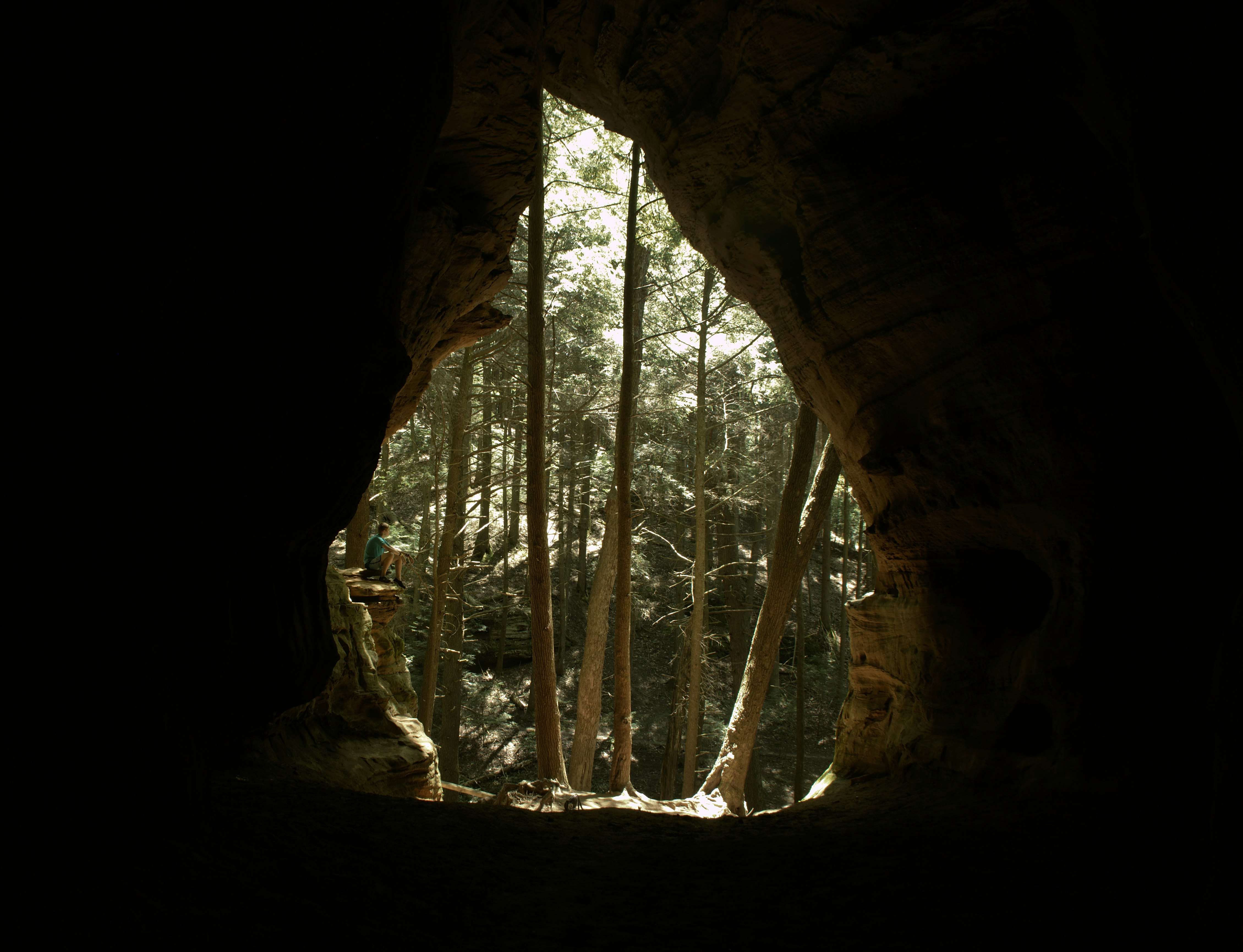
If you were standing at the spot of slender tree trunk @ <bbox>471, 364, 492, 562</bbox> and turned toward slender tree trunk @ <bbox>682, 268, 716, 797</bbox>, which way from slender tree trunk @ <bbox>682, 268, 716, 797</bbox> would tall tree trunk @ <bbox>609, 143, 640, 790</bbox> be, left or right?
right

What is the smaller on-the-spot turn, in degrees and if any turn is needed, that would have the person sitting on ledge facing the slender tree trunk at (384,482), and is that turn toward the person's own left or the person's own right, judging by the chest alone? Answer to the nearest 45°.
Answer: approximately 90° to the person's own left

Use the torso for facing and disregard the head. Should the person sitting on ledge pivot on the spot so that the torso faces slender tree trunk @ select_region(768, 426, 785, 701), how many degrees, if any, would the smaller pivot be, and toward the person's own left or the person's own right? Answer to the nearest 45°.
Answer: approximately 45° to the person's own left

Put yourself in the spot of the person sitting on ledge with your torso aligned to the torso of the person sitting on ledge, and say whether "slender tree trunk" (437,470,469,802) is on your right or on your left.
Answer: on your left

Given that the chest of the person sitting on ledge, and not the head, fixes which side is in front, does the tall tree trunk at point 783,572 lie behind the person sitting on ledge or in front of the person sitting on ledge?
in front

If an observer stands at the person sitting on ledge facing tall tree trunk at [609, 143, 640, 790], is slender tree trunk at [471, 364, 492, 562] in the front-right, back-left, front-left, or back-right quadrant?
front-left

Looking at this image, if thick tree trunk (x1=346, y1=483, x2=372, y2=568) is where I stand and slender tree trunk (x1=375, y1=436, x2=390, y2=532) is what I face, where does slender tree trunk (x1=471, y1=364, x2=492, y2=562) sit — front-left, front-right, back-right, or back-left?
front-right

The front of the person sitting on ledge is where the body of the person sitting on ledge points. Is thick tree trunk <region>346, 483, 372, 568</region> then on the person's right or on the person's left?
on the person's left

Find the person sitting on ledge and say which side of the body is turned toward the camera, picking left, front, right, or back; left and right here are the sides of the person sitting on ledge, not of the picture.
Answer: right

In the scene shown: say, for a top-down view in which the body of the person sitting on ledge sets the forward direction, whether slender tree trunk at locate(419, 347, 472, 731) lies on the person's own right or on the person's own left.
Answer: on the person's own left
